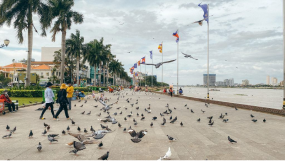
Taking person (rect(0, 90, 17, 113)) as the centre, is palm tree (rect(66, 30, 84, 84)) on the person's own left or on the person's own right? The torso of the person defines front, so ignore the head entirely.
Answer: on the person's own left

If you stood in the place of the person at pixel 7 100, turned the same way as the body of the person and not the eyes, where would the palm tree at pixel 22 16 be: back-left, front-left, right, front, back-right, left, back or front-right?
back-left

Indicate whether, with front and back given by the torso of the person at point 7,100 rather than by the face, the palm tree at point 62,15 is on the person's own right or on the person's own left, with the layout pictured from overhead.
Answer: on the person's own left

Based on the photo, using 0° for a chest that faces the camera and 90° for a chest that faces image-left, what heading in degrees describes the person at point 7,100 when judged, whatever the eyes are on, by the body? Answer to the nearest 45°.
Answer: approximately 315°
